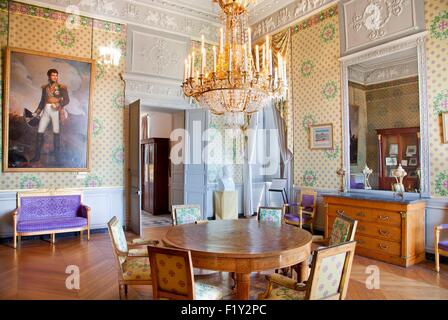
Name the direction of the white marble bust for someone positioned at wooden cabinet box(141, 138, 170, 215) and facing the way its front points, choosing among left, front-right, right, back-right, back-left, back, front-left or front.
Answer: left

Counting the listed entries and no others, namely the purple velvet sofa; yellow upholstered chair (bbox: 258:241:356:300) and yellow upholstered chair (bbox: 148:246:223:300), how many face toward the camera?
1

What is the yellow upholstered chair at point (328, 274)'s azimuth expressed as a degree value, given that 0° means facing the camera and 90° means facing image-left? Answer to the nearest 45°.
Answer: approximately 135°

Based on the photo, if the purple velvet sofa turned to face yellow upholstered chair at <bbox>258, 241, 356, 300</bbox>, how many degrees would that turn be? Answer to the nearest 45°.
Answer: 0° — it already faces it

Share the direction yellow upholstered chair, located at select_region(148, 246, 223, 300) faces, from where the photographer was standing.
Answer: facing away from the viewer and to the right of the viewer

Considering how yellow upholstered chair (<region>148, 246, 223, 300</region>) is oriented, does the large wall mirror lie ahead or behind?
ahead

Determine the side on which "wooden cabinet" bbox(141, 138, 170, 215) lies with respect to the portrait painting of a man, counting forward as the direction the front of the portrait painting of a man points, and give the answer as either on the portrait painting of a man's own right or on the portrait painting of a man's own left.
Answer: on the portrait painting of a man's own left

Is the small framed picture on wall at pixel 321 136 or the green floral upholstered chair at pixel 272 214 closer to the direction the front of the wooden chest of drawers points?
the green floral upholstered chair

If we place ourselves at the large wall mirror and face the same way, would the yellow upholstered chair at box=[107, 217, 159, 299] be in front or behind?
in front

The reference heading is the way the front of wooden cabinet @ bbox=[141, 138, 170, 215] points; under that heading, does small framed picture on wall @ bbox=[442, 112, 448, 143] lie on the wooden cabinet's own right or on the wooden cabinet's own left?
on the wooden cabinet's own left

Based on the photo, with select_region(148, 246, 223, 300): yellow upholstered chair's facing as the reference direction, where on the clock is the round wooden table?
The round wooden table is roughly at 12 o'clock from the yellow upholstered chair.

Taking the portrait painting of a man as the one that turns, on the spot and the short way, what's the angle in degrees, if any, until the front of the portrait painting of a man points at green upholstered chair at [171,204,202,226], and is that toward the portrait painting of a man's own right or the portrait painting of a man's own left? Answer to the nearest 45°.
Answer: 0° — it already faces it

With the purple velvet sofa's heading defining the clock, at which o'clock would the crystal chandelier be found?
The crystal chandelier is roughly at 11 o'clock from the purple velvet sofa.

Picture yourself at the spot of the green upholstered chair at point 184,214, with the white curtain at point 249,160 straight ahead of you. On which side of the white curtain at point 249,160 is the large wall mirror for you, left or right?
right

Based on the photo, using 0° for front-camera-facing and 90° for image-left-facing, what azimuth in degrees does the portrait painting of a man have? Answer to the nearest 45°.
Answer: approximately 315°

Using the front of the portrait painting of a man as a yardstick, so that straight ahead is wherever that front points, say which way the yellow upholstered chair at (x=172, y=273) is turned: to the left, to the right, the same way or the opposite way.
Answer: to the left
